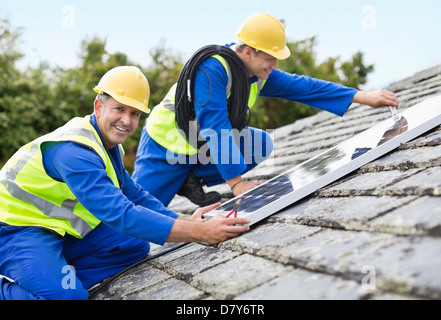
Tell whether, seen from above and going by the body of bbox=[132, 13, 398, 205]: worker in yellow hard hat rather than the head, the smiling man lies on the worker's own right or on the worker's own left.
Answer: on the worker's own right

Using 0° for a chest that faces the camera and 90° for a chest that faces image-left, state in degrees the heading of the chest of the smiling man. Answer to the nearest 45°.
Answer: approximately 270°

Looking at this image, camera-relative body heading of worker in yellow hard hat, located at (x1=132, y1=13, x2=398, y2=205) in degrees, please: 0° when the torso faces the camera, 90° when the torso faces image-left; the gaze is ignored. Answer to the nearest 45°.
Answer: approximately 270°
